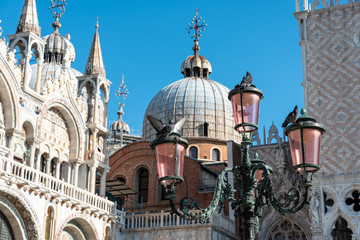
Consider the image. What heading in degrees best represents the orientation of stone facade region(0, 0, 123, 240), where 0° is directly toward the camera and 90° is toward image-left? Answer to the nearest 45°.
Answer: approximately 315°
